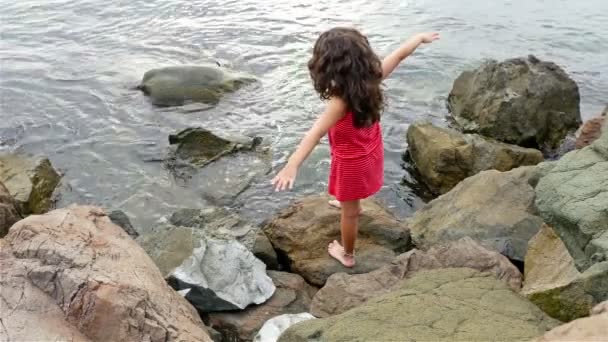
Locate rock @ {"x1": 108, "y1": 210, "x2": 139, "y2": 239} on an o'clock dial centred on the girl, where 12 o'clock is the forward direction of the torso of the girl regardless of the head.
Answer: The rock is roughly at 11 o'clock from the girl.

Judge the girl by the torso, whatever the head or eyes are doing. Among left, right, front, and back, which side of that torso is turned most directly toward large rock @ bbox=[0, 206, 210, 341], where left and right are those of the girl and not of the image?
left

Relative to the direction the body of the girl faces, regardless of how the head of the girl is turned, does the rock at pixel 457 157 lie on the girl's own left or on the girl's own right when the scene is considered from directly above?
on the girl's own right

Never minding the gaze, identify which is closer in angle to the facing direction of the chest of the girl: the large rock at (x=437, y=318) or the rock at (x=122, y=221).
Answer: the rock

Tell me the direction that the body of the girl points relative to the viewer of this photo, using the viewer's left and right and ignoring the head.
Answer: facing away from the viewer and to the left of the viewer
